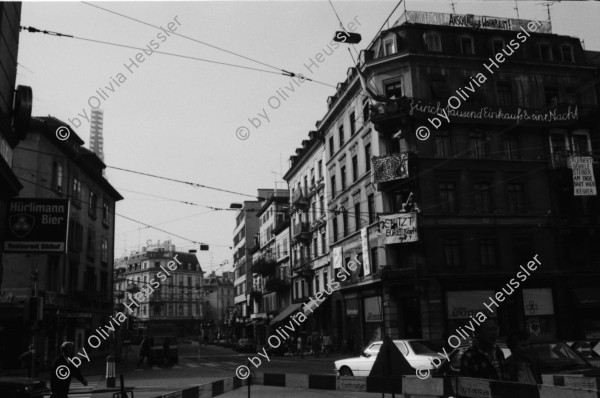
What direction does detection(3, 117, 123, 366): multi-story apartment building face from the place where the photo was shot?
facing the viewer and to the right of the viewer

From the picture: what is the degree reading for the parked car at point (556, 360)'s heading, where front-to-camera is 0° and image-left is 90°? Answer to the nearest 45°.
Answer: approximately 90°

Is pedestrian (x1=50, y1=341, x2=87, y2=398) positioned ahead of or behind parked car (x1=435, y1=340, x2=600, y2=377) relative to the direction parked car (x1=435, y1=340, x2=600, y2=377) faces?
ahead

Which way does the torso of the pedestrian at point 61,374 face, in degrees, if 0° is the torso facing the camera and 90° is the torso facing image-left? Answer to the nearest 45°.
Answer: approximately 270°

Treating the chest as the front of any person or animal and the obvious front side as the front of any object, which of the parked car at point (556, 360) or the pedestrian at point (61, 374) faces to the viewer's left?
the parked car

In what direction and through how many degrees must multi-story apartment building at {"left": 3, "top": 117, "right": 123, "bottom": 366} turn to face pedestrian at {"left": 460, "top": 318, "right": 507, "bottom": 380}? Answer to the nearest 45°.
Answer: approximately 45° to its right

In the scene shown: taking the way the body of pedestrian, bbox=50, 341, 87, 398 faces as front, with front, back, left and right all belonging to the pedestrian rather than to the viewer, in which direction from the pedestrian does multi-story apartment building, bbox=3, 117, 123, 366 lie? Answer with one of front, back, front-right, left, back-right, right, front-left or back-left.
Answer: left

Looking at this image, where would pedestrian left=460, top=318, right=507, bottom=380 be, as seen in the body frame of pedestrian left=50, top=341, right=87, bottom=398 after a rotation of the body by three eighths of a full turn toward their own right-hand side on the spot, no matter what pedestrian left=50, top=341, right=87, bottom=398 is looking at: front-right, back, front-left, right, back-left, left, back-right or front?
left

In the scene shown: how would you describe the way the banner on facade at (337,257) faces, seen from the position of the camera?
facing the viewer and to the left of the viewer

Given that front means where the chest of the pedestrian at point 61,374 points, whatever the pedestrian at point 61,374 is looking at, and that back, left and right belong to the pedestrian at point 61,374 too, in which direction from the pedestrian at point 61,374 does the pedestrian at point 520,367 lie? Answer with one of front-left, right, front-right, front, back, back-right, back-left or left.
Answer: front-right

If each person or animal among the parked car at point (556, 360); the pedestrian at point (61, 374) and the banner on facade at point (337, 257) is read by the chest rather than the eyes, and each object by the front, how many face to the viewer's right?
1

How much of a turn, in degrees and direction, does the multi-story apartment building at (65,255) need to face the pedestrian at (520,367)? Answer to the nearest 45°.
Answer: approximately 45° to its right
